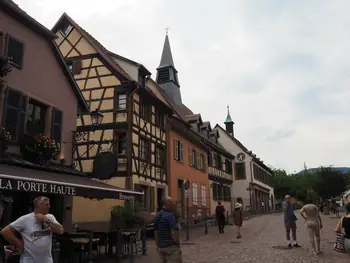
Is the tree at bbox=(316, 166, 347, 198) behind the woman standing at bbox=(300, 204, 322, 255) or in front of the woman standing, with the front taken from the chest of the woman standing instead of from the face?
in front

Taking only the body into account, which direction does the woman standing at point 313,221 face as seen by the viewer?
away from the camera

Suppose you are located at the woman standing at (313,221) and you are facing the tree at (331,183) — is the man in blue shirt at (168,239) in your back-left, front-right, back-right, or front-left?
back-left

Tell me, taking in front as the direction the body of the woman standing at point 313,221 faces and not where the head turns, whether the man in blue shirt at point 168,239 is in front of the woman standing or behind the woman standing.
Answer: behind
